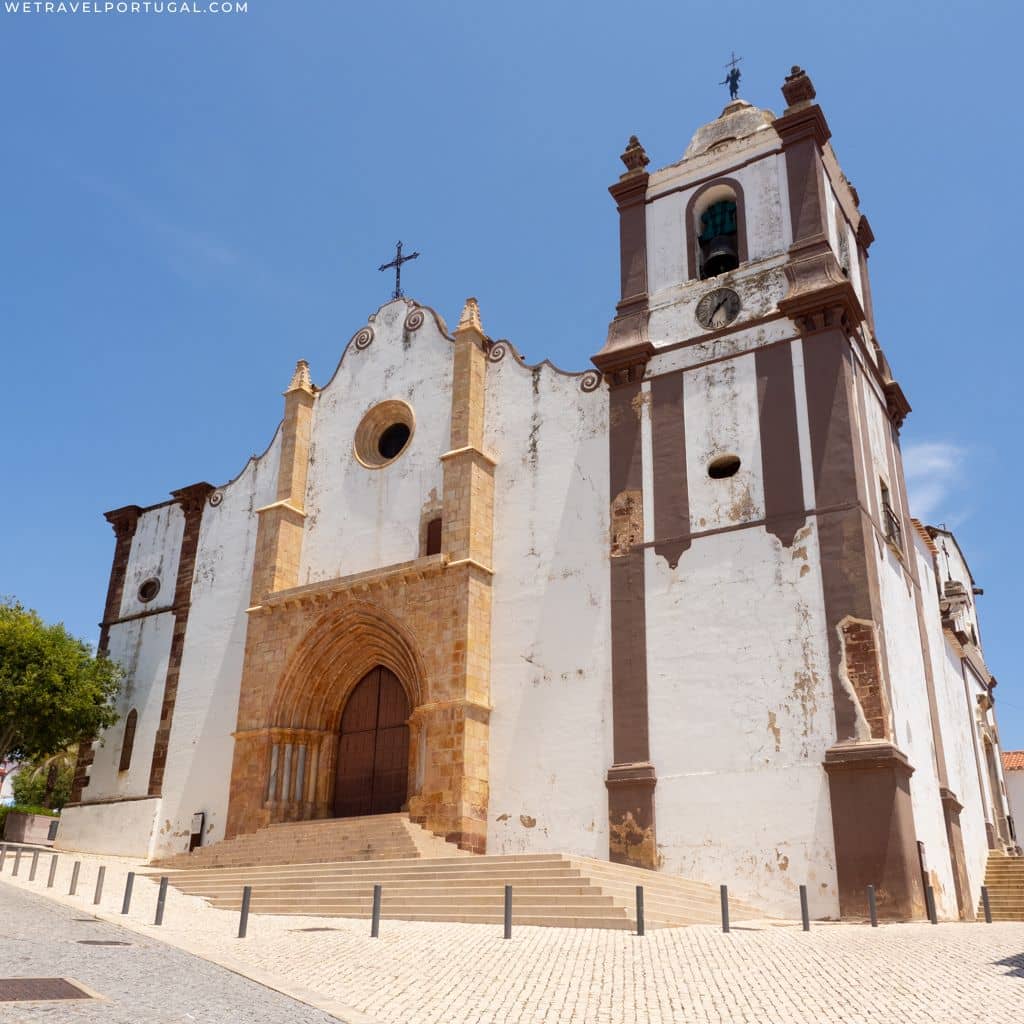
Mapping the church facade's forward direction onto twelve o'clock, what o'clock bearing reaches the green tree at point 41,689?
The green tree is roughly at 2 o'clock from the church facade.

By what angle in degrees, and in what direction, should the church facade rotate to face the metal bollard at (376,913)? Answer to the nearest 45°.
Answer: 0° — it already faces it

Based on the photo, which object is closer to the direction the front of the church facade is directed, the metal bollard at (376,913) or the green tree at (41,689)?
the metal bollard

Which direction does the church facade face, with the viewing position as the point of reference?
facing the viewer and to the left of the viewer
